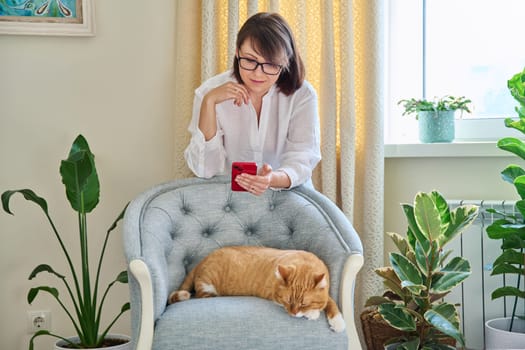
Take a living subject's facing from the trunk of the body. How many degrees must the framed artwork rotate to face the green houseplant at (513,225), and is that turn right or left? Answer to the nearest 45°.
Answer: approximately 45° to its left

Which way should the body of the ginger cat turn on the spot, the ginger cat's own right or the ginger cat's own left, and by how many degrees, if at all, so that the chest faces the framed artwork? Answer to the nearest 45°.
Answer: approximately 180°

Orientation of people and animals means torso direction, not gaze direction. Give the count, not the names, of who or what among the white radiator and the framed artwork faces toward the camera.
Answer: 2

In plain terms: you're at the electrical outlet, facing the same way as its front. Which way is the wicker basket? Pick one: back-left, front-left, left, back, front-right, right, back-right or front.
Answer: front-left

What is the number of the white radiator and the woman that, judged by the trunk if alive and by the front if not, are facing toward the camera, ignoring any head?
2

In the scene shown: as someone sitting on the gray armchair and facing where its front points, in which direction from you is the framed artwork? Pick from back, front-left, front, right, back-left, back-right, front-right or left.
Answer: back-right

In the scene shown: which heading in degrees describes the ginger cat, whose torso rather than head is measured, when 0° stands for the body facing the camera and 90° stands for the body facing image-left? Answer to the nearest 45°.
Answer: approximately 315°

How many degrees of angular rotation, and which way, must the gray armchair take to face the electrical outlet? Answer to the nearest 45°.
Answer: approximately 135° to its right
